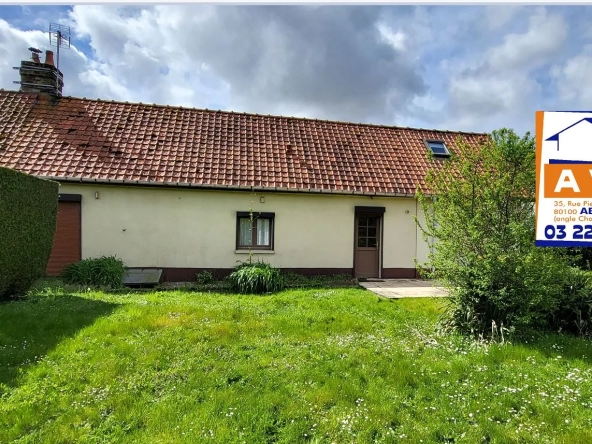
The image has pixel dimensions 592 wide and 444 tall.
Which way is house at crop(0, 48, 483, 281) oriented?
toward the camera

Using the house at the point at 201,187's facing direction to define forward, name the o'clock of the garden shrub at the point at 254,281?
The garden shrub is roughly at 11 o'clock from the house.

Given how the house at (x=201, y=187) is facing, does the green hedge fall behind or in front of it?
in front

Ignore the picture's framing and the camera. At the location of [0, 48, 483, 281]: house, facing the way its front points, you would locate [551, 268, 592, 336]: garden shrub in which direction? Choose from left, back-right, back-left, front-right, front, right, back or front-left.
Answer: front-left

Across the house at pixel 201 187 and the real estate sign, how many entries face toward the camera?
2

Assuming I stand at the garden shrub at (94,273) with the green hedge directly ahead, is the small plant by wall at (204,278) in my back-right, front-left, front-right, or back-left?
back-left

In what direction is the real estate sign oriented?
toward the camera

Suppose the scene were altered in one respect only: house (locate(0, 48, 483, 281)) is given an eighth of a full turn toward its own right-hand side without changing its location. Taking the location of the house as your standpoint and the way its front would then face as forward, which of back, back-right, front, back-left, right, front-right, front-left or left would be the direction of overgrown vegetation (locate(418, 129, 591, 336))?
left

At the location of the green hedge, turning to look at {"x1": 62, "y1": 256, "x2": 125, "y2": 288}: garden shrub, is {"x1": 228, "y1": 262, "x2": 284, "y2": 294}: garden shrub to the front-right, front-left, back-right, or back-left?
front-right
